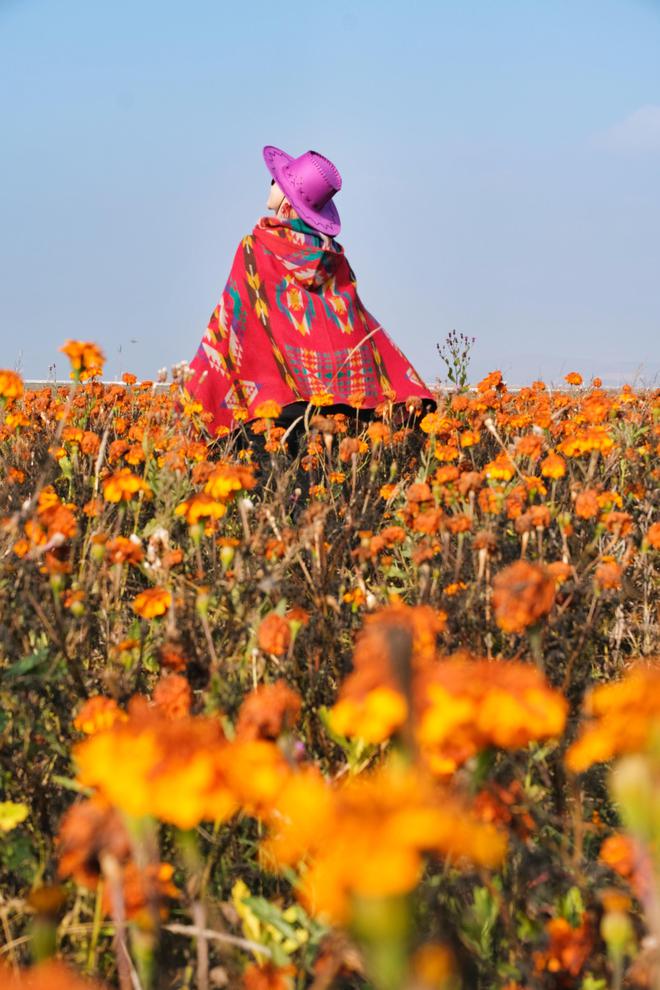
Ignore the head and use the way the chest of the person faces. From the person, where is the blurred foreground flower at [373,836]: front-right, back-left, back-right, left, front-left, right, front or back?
back-left

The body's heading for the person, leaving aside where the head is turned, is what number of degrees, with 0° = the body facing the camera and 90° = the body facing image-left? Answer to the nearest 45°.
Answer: approximately 135°

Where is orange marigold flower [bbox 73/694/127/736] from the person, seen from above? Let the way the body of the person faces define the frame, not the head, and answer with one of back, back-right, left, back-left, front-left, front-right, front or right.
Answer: back-left

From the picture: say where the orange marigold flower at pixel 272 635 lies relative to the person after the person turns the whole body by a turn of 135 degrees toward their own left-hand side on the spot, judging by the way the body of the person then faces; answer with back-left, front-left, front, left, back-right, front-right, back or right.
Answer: front

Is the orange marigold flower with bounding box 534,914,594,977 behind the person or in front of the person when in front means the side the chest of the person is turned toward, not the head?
behind

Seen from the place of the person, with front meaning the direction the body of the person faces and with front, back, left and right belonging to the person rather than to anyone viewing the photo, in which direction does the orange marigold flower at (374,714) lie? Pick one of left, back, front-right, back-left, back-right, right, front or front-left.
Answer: back-left

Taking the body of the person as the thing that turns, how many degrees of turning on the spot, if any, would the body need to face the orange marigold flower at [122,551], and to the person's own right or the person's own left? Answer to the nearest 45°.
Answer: approximately 135° to the person's own left

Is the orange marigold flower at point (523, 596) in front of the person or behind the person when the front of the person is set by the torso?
behind

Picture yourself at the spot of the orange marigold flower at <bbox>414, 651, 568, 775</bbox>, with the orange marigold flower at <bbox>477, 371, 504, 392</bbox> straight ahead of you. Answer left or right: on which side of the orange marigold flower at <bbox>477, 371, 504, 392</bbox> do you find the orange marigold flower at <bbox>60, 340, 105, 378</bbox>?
left

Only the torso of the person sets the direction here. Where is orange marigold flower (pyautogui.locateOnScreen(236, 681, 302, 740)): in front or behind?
behind

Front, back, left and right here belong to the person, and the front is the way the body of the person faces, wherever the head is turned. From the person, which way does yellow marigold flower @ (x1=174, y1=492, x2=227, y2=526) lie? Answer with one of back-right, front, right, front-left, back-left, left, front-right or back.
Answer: back-left
